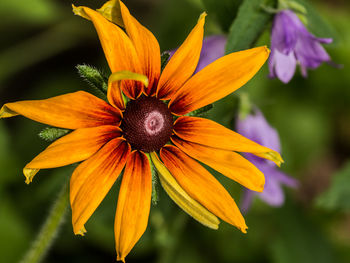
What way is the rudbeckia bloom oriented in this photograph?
toward the camera

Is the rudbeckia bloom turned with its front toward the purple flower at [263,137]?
no

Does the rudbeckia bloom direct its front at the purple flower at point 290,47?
no

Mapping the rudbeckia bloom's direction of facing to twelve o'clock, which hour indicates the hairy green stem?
The hairy green stem is roughly at 4 o'clock from the rudbeckia bloom.

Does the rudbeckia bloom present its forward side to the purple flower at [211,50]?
no
